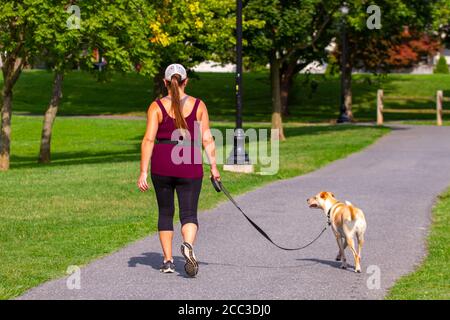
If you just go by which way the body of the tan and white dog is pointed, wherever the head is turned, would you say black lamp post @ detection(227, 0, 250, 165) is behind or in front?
in front

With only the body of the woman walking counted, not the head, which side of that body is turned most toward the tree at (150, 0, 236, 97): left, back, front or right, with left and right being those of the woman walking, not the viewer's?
front

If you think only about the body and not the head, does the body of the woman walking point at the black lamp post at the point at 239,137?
yes

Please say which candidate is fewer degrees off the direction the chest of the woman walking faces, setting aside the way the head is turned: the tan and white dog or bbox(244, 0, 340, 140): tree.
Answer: the tree

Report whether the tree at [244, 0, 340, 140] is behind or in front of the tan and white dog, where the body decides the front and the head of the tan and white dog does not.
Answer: in front

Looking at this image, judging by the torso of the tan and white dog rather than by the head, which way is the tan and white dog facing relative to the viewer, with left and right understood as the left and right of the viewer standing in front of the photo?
facing away from the viewer and to the left of the viewer

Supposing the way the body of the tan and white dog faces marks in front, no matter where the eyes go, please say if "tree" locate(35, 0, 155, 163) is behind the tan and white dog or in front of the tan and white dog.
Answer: in front

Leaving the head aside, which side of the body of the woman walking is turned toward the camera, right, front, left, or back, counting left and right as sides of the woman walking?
back

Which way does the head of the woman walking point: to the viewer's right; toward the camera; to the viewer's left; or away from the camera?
away from the camera

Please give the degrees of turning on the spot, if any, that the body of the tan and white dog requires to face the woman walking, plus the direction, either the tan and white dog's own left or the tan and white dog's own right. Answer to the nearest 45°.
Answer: approximately 45° to the tan and white dog's own left

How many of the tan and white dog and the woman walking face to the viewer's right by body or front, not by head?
0
